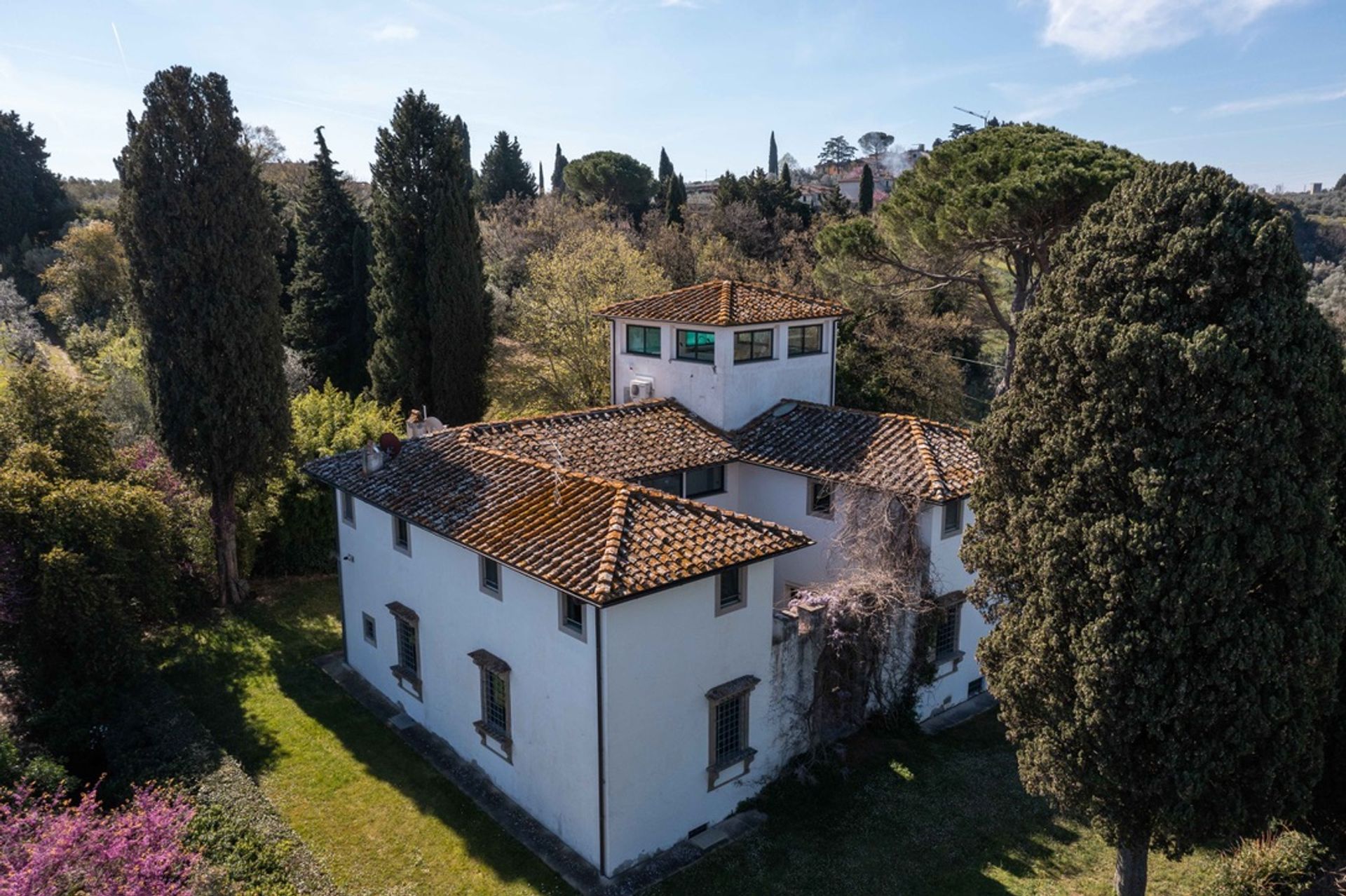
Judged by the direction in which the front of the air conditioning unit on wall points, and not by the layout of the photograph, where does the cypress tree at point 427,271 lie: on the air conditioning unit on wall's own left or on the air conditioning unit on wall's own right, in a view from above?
on the air conditioning unit on wall's own right

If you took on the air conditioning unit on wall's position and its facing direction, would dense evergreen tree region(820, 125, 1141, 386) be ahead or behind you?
behind

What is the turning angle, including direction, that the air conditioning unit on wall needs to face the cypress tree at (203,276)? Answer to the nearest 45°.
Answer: approximately 45° to its right

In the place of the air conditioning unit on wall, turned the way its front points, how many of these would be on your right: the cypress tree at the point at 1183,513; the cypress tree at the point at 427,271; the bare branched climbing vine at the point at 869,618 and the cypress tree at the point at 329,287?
2

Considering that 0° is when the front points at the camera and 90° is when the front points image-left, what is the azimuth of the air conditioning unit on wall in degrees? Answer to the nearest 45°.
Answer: approximately 45°

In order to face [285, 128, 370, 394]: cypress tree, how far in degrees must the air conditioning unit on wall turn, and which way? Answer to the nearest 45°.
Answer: approximately 90° to its right

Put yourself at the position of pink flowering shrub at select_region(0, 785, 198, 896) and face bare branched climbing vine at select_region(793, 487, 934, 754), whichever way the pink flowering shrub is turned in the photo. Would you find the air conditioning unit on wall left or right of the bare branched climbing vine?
left

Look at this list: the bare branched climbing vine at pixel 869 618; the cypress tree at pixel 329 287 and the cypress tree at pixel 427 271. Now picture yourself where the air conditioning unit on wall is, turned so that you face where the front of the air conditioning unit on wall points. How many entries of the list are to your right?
2

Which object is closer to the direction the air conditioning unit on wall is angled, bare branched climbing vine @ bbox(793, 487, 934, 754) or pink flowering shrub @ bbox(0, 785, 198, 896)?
the pink flowering shrub

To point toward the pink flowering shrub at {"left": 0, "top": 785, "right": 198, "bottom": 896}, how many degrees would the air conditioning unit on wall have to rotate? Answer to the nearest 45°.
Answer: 0° — it already faces it

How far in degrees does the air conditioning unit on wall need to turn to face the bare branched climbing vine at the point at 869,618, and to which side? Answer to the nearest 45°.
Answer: approximately 90° to its left
